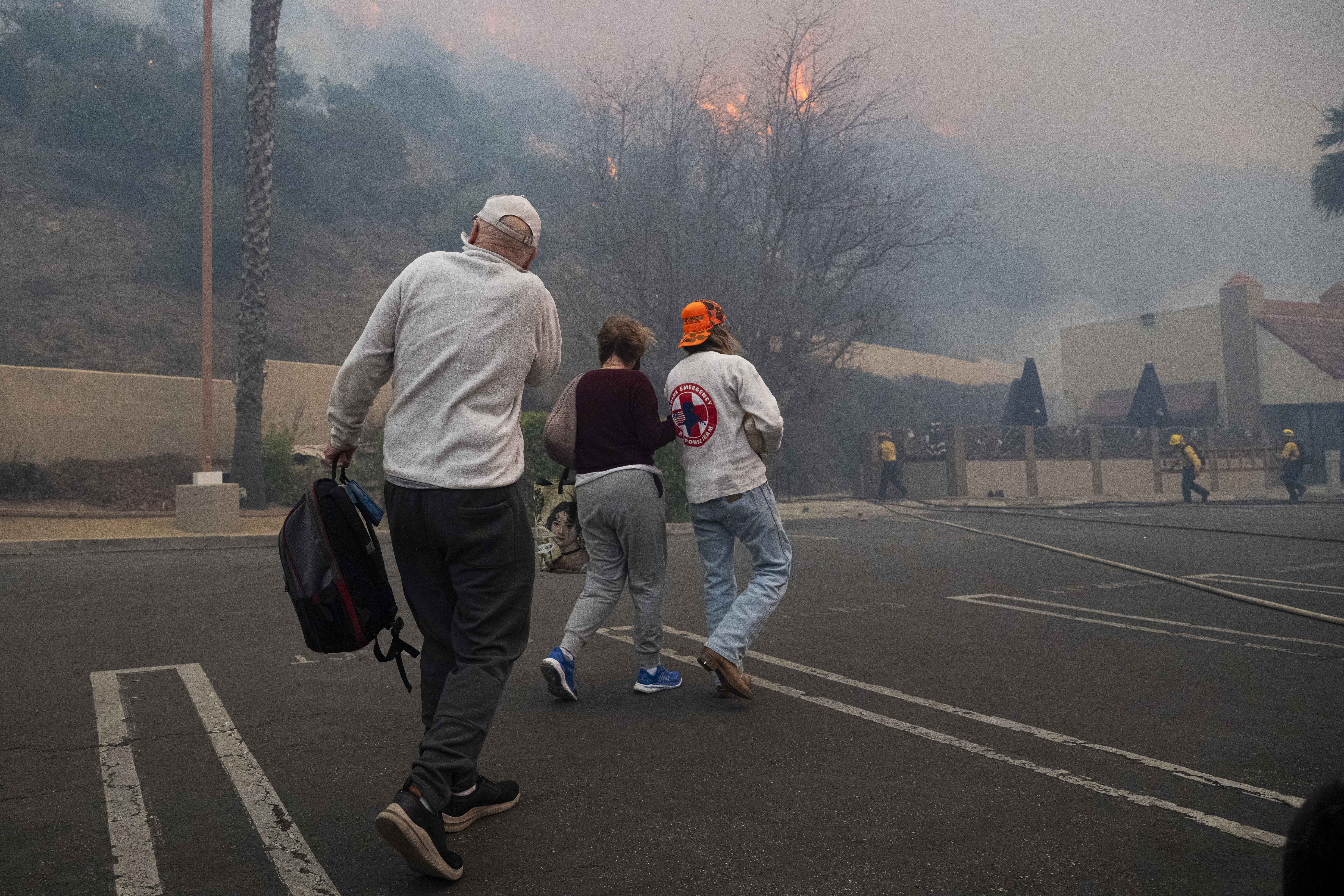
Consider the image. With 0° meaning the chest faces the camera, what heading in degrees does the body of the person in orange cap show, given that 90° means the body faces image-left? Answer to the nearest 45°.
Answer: approximately 225°

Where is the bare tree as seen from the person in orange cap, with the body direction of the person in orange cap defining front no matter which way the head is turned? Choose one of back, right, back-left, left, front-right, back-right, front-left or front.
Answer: front-left

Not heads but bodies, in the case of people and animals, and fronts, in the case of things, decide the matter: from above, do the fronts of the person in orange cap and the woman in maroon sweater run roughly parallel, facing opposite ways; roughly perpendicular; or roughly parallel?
roughly parallel

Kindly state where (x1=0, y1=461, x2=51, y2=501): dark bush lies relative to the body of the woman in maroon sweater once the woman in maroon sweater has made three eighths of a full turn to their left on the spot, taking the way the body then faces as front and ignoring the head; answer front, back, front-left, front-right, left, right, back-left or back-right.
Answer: front-right

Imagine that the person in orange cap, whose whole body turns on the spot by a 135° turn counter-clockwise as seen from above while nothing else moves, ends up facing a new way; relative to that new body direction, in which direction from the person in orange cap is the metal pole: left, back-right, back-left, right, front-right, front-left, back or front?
front-right

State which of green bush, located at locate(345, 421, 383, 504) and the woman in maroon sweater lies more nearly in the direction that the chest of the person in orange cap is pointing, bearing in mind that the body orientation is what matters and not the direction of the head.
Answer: the green bush

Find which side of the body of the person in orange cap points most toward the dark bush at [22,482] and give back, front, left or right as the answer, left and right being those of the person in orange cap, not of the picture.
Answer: left

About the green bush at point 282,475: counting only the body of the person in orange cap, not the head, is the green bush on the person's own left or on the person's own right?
on the person's own left

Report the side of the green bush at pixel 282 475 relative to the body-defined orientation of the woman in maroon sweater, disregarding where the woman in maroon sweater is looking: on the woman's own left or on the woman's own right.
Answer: on the woman's own left

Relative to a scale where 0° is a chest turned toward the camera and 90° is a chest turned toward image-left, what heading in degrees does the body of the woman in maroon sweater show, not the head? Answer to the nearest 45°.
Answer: approximately 225°
